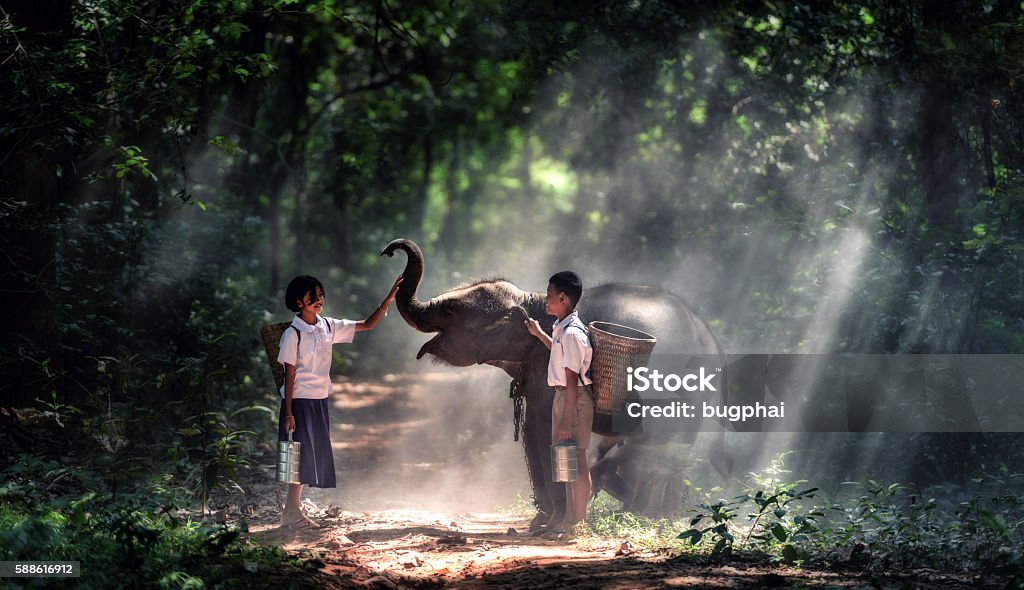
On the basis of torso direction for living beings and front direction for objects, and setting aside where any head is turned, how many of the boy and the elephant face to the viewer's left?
2

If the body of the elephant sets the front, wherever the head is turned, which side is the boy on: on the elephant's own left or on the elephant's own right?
on the elephant's own left

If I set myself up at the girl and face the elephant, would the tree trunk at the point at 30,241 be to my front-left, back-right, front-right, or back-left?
back-left

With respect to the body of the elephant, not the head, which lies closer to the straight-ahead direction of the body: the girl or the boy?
the girl

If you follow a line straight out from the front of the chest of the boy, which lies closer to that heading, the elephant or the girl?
the girl

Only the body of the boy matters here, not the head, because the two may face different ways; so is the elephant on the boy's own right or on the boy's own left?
on the boy's own right

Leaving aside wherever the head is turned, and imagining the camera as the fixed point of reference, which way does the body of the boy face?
to the viewer's left

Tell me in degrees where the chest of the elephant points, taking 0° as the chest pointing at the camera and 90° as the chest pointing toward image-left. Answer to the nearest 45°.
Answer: approximately 90°

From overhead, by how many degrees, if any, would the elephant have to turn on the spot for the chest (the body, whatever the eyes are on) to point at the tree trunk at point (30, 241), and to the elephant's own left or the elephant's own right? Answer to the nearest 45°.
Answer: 0° — it already faces it
